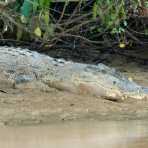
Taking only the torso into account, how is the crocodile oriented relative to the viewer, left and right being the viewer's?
facing to the right of the viewer
